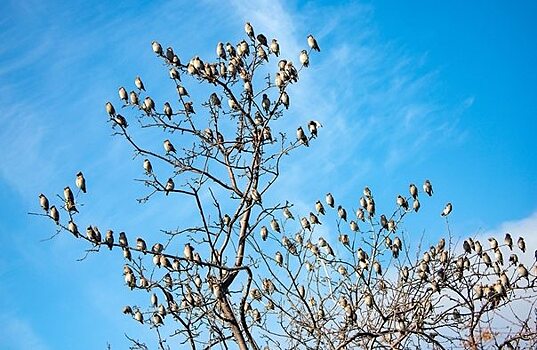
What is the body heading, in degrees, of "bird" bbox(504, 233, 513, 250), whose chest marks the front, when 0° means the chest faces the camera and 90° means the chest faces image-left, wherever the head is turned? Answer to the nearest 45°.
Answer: approximately 45°

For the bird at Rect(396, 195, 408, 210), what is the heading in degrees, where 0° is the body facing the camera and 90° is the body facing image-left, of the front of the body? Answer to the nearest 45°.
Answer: approximately 45°

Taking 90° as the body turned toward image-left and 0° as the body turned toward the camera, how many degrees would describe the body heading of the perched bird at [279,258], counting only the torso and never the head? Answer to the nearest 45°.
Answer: approximately 45°

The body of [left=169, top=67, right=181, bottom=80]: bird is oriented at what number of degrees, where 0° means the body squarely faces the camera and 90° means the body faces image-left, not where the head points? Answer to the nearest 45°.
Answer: approximately 45°

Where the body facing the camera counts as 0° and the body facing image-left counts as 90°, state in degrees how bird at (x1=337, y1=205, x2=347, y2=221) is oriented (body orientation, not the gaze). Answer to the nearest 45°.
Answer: approximately 45°

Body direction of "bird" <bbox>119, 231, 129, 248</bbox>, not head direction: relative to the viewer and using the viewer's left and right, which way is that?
facing the viewer and to the left of the viewer

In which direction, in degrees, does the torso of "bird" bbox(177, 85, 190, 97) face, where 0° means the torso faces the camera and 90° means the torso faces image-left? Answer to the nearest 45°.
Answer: approximately 45°

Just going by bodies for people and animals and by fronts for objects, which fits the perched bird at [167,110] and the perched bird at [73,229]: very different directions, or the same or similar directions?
same or similar directions
